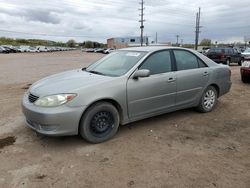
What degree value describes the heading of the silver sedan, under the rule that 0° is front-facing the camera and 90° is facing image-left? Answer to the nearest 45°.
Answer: approximately 45°

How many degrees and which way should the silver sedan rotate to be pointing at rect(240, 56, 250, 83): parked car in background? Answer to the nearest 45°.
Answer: approximately 180°

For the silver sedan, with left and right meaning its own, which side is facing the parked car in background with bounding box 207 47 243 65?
back
